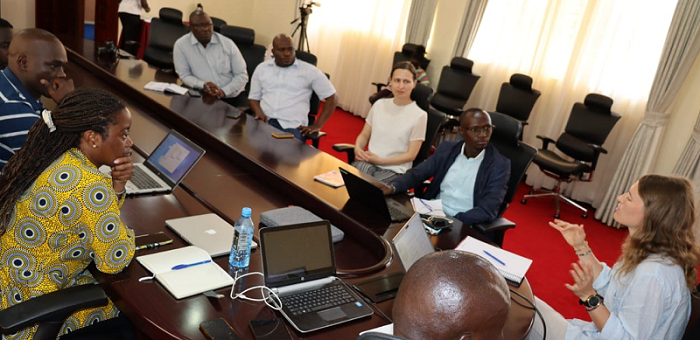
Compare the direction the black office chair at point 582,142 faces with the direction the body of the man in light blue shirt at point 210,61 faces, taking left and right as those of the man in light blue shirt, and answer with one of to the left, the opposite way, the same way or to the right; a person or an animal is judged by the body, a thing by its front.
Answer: to the right

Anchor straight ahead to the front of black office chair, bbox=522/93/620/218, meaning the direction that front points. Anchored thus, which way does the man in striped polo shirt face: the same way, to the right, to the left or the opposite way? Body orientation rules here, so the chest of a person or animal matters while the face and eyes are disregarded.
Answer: the opposite way

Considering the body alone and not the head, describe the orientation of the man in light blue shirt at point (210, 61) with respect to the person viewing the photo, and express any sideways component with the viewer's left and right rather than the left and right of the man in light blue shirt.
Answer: facing the viewer

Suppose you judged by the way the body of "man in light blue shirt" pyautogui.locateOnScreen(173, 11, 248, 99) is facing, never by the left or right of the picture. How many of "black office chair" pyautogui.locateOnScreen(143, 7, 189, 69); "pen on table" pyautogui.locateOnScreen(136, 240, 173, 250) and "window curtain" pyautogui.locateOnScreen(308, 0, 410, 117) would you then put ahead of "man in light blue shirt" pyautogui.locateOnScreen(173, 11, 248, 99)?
1

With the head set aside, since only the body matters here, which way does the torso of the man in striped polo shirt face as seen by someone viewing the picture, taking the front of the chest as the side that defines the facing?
to the viewer's right

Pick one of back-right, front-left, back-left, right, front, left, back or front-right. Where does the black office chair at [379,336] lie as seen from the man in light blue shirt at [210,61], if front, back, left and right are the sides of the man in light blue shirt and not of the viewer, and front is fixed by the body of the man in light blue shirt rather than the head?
front

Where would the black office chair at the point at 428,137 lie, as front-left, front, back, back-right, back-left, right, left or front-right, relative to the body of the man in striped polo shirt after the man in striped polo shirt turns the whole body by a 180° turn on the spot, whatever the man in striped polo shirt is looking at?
back

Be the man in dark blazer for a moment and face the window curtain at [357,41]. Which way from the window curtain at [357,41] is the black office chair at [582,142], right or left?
right

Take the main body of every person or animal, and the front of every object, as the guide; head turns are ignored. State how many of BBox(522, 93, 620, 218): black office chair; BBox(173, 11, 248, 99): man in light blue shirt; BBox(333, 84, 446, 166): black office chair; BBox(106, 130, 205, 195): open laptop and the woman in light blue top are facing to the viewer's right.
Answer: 0

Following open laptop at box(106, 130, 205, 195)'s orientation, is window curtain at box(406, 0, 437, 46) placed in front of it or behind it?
behind

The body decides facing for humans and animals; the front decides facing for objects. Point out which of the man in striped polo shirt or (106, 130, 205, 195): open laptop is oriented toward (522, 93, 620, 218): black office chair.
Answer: the man in striped polo shirt

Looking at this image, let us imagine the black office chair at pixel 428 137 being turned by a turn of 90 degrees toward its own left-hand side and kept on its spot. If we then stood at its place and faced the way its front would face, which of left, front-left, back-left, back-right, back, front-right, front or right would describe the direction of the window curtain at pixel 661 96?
left

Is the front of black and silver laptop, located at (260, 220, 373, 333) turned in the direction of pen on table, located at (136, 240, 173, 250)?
no

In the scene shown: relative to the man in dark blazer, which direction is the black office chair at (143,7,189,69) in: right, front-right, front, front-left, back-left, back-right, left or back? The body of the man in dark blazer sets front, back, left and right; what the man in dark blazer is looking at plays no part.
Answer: right

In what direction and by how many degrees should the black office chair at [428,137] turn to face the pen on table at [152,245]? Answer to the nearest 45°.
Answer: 0° — it already faces it

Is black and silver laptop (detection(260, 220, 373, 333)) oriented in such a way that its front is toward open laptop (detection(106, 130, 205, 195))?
no

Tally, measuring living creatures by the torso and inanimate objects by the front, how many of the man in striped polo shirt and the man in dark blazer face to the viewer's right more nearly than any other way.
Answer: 1

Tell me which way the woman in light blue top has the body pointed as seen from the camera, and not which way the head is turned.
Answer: to the viewer's left

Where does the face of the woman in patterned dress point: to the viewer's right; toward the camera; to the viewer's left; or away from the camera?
to the viewer's right

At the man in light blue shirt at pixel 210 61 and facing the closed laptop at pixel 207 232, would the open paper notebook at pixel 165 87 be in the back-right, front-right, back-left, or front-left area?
front-right
